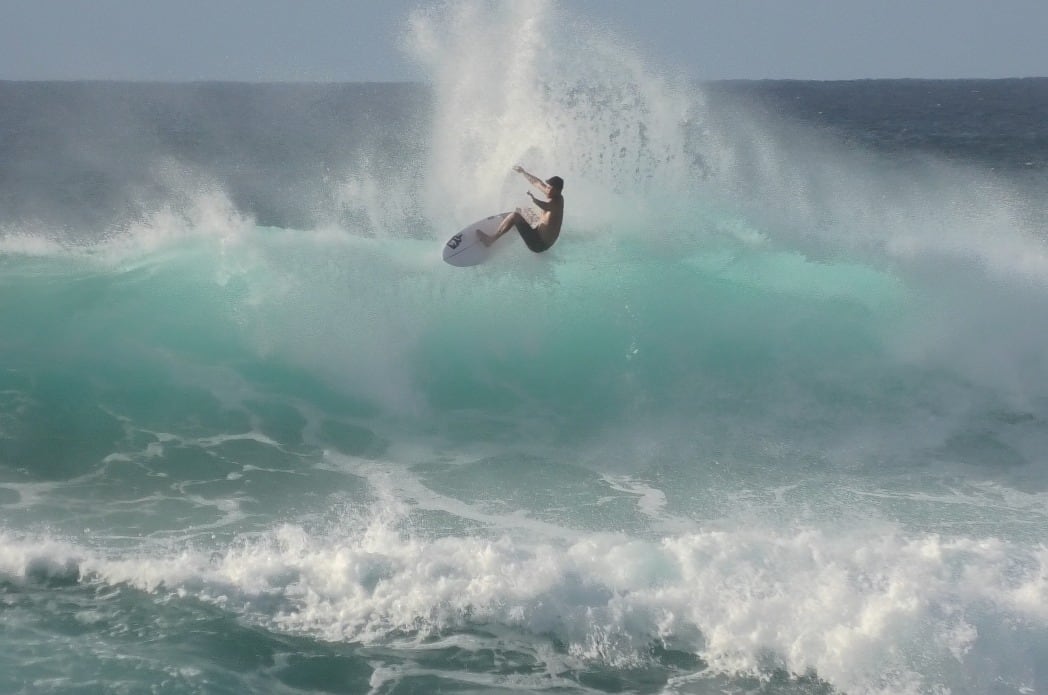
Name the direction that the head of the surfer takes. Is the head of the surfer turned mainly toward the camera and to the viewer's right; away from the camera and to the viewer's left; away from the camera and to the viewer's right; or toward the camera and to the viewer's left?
away from the camera and to the viewer's left

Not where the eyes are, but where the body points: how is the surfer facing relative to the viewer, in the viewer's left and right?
facing to the left of the viewer
